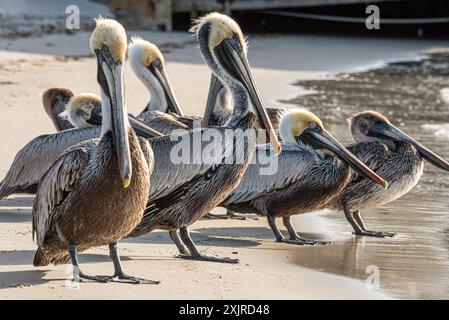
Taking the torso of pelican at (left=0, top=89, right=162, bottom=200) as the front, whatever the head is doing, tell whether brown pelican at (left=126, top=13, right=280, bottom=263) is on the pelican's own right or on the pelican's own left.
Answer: on the pelican's own right

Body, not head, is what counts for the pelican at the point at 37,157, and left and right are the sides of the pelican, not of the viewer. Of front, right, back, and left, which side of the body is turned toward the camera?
right

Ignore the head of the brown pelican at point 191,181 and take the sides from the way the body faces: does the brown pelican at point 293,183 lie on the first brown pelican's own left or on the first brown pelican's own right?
on the first brown pelican's own left

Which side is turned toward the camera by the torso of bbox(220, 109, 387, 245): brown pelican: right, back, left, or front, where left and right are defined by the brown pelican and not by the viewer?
right

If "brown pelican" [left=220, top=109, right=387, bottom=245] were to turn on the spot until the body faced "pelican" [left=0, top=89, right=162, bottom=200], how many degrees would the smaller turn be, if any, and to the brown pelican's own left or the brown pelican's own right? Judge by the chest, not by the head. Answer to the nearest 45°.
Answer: approximately 180°

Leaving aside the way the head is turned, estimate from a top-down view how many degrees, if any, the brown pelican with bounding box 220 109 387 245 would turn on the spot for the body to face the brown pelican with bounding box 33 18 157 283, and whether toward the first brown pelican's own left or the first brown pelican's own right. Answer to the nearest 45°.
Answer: approximately 135° to the first brown pelican's own right

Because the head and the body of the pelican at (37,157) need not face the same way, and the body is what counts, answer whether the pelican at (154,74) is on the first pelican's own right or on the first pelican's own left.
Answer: on the first pelican's own left

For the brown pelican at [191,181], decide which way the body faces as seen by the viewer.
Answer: to the viewer's right

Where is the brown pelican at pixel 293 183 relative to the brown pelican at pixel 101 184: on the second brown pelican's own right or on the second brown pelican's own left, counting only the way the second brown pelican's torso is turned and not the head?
on the second brown pelican's own left
